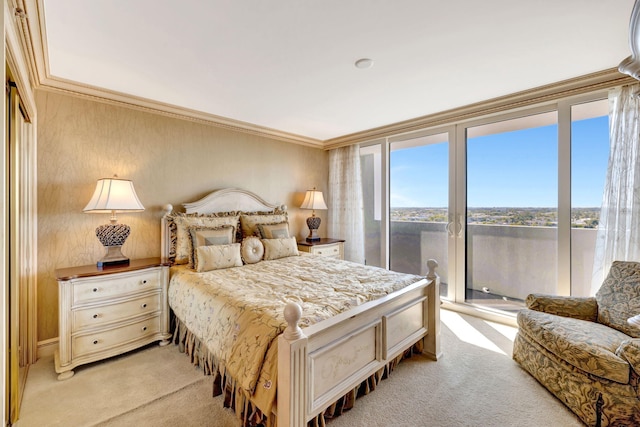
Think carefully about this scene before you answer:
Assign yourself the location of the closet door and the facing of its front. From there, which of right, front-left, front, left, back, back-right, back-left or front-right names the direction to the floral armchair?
front-right

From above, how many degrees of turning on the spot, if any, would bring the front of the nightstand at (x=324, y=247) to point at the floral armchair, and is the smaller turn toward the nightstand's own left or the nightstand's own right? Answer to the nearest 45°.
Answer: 0° — it already faces it

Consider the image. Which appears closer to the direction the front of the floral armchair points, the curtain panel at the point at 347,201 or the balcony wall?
the curtain panel

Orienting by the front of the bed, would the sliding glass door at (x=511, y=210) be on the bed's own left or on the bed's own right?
on the bed's own left

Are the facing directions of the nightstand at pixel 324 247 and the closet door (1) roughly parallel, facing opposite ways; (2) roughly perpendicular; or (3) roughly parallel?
roughly perpendicular

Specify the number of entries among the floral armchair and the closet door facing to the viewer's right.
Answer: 1

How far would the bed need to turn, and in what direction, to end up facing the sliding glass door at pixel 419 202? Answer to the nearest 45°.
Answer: approximately 90° to its left

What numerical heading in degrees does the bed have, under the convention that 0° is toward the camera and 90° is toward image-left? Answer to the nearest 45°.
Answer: approximately 315°

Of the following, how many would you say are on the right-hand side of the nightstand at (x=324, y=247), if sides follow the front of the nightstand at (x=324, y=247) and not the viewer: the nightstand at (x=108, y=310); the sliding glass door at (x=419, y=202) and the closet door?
2

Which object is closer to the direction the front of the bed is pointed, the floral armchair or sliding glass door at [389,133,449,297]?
the floral armchair

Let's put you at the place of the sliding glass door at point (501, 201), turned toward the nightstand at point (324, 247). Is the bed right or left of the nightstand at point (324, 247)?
left

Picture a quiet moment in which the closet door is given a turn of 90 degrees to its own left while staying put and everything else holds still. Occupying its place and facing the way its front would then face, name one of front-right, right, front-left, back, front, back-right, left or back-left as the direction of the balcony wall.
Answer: back-right

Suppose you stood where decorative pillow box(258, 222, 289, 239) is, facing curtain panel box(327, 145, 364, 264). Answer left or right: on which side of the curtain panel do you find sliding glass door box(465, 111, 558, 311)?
right

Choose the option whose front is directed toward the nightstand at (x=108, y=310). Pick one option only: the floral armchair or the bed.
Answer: the floral armchair

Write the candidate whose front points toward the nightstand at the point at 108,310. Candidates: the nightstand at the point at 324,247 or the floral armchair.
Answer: the floral armchair

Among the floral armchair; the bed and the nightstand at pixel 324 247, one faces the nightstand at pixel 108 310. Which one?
the floral armchair

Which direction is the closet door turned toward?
to the viewer's right
